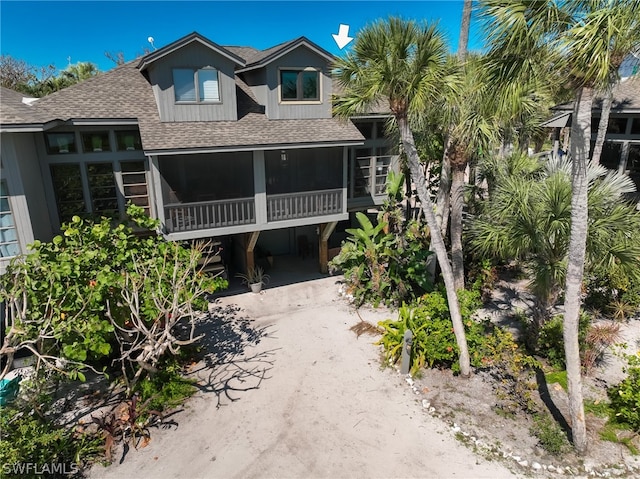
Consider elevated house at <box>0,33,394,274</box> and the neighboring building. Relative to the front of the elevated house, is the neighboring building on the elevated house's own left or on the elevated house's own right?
on the elevated house's own left

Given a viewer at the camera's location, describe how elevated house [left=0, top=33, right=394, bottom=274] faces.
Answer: facing the viewer

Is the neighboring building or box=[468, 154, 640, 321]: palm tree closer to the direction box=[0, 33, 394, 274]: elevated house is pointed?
the palm tree

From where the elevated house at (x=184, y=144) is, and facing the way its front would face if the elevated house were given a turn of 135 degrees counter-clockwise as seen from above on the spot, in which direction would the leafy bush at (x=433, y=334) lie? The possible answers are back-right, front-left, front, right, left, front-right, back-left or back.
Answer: right

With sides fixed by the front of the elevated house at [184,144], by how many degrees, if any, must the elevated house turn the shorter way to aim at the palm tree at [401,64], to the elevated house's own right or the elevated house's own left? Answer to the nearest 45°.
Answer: approximately 45° to the elevated house's own left

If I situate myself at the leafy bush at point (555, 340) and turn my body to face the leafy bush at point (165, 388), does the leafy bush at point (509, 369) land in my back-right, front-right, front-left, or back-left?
front-left

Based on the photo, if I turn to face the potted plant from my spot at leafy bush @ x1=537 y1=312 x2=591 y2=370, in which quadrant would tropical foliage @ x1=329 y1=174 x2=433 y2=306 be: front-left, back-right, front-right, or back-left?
front-right

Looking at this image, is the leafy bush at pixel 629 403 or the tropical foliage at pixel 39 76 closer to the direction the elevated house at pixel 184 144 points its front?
the leafy bush

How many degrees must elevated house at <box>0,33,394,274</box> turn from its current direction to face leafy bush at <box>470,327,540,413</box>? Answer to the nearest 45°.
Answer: approximately 45° to its left

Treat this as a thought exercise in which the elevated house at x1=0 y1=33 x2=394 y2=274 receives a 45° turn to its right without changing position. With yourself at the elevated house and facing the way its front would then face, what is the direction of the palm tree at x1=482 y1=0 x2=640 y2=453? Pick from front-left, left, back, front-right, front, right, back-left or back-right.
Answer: left

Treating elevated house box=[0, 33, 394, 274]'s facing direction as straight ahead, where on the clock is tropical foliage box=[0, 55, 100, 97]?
The tropical foliage is roughly at 5 o'clock from the elevated house.
